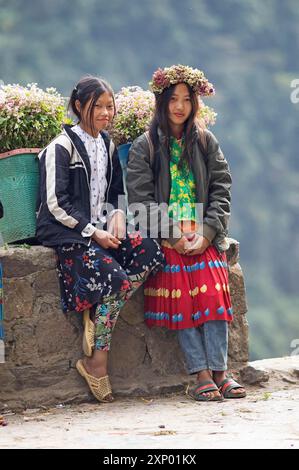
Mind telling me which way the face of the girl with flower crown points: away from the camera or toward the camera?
toward the camera

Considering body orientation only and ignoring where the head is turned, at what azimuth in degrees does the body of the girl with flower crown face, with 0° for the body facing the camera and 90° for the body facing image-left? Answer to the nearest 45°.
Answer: approximately 0°

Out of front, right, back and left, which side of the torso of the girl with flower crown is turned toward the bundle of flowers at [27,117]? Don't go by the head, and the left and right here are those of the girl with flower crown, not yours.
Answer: right

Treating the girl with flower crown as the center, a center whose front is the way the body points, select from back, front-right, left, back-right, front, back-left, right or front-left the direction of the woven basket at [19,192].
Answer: right
